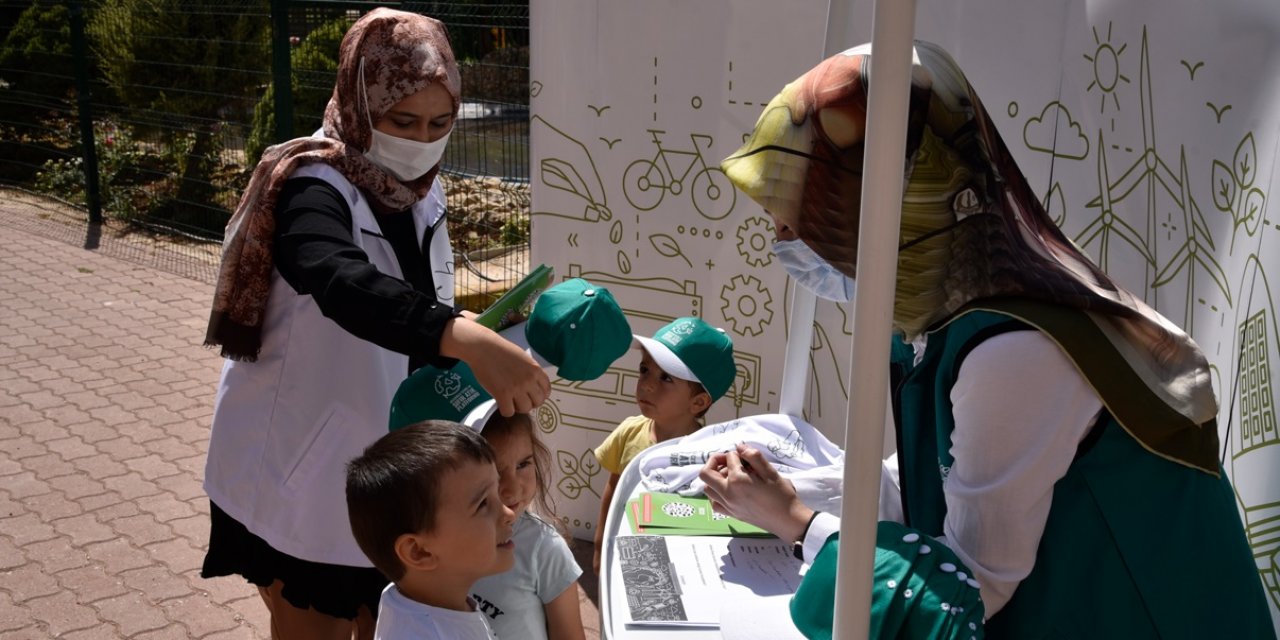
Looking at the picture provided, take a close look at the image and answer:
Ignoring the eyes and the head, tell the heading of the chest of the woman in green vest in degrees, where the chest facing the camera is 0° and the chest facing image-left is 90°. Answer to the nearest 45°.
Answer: approximately 90°

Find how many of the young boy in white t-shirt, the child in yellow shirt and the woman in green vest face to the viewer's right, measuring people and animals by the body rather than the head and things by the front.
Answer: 1

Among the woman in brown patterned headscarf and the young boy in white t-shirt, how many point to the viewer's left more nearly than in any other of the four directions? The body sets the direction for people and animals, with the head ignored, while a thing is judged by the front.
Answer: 0

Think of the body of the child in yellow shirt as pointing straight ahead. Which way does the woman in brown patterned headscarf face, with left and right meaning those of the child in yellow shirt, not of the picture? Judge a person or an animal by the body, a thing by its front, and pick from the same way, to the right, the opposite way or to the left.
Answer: to the left

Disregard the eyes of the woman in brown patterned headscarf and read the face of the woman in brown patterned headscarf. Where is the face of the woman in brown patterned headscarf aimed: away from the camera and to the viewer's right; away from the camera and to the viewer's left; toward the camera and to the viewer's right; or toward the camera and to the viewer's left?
toward the camera and to the viewer's right

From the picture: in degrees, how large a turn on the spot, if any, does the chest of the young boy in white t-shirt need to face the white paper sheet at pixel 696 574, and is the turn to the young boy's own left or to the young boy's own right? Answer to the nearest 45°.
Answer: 0° — they already face it

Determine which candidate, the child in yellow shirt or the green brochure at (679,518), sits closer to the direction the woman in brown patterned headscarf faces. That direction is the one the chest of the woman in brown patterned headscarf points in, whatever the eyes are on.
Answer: the green brochure

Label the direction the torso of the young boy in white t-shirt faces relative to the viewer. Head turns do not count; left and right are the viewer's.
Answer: facing to the right of the viewer

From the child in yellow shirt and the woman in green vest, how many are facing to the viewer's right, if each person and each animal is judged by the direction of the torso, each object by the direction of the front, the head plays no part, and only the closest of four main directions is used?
0

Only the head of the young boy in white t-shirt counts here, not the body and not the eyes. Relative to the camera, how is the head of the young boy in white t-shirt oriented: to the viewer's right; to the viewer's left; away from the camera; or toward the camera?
to the viewer's right

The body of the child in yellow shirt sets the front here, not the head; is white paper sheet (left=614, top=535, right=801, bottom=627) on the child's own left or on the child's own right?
on the child's own left

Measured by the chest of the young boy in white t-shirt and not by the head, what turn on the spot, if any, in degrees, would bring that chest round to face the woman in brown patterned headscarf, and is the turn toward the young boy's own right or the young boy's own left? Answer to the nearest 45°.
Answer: approximately 90° to the young boy's own left

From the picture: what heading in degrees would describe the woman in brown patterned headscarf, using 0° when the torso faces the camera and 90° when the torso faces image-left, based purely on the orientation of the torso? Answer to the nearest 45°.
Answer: approximately 315°

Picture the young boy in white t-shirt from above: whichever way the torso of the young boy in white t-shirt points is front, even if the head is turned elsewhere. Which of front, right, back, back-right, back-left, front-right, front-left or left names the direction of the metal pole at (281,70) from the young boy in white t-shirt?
left

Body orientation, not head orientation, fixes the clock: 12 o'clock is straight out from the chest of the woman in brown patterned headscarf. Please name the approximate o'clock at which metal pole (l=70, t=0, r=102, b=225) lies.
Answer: The metal pole is roughly at 7 o'clock from the woman in brown patterned headscarf.
